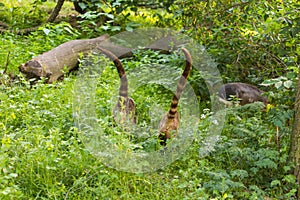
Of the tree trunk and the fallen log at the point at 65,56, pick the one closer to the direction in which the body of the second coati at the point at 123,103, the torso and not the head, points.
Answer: the fallen log

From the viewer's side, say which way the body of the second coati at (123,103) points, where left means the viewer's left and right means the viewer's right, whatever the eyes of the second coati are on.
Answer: facing away from the viewer

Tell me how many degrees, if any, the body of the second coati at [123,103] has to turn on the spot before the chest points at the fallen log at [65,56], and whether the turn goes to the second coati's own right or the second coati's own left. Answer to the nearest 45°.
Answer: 0° — it already faces it

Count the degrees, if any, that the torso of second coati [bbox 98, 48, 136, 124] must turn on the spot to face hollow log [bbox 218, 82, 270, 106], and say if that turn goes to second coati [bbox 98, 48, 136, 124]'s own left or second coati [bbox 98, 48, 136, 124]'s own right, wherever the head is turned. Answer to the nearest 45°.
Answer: approximately 45° to second coati [bbox 98, 48, 136, 124]'s own right
